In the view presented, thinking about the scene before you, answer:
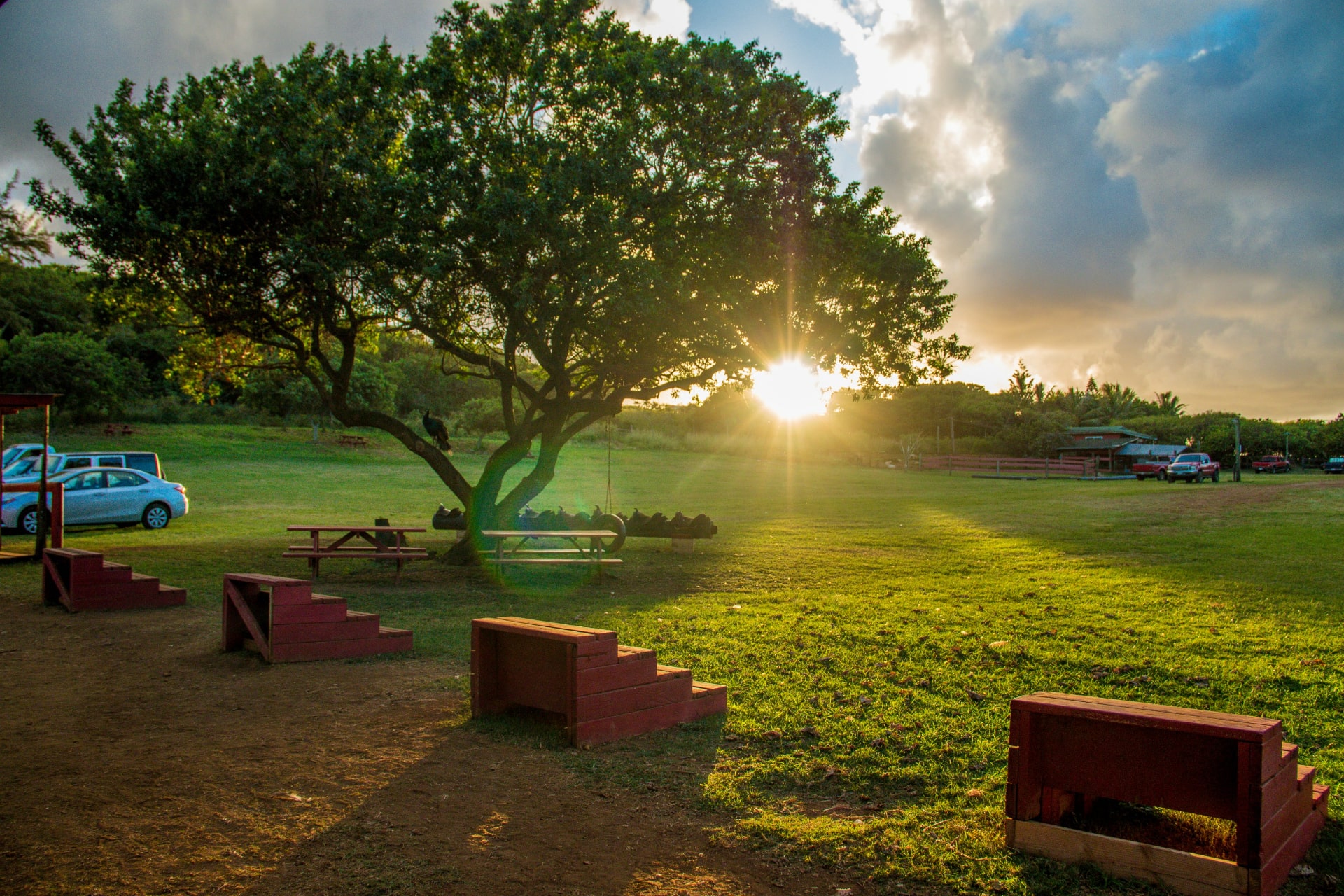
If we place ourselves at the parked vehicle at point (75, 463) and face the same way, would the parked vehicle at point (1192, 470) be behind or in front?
behind

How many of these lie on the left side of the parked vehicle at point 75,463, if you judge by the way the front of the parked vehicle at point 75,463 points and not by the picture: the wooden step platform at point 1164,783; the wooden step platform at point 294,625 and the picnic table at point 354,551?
3

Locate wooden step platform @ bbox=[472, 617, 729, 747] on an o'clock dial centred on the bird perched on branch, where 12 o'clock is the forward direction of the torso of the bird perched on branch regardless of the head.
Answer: The wooden step platform is roughly at 9 o'clock from the bird perched on branch.

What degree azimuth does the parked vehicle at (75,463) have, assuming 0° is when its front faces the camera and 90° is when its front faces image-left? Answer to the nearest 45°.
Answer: approximately 90°

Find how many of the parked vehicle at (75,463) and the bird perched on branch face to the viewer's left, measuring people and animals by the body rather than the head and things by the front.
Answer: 2

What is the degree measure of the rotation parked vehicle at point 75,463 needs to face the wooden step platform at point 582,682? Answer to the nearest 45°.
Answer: approximately 90° to its left

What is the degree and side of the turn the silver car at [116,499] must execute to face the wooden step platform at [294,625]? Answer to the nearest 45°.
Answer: approximately 90° to its left

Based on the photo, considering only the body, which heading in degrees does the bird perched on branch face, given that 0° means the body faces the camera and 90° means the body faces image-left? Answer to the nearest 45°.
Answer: approximately 90°

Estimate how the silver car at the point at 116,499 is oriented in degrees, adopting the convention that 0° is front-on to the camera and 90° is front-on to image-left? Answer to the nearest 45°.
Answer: approximately 90°
